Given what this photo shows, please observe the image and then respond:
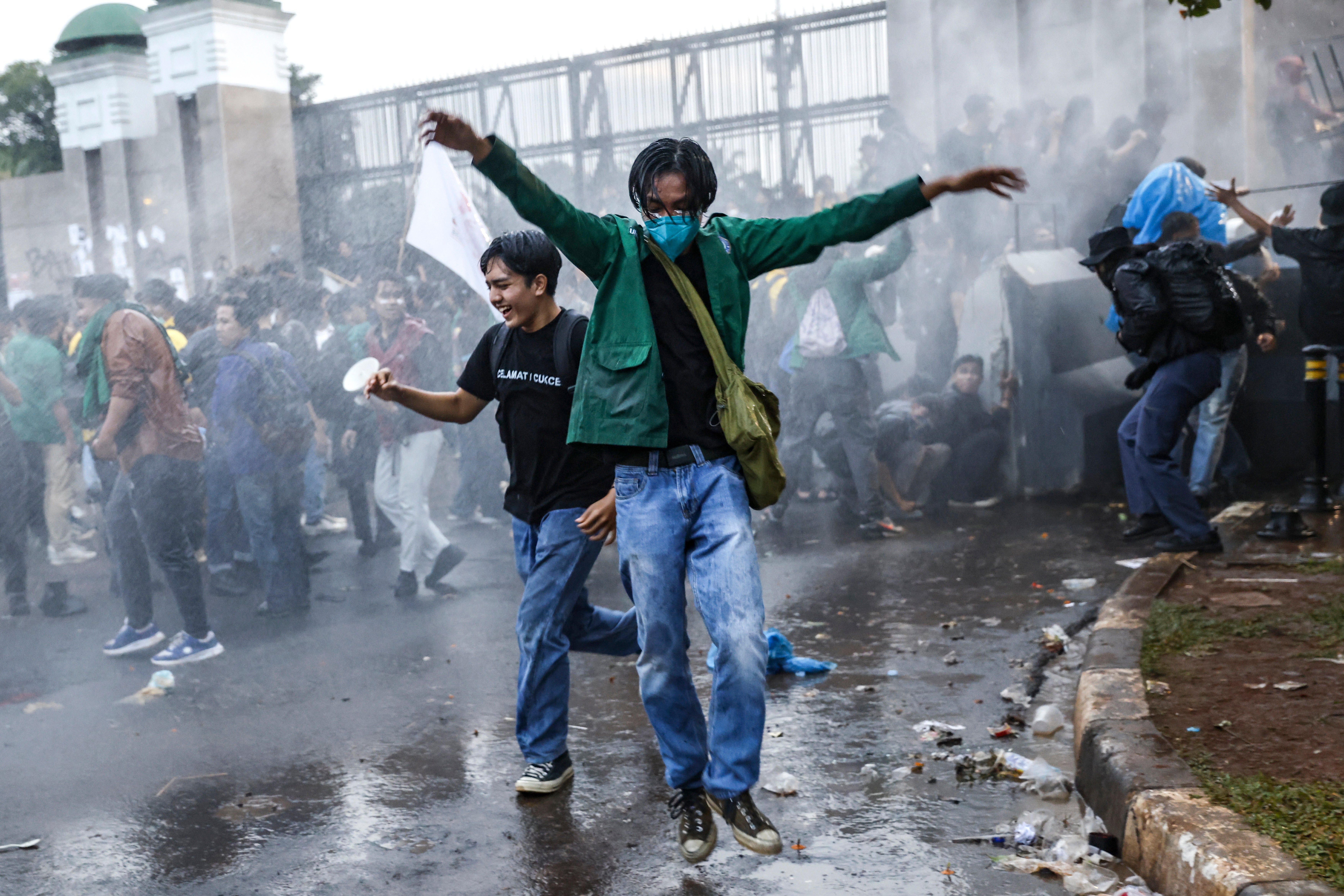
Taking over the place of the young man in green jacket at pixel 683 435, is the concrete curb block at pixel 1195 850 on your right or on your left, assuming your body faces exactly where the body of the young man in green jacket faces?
on your left

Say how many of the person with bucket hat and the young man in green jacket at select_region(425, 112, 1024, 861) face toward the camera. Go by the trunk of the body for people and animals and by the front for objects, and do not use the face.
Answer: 1

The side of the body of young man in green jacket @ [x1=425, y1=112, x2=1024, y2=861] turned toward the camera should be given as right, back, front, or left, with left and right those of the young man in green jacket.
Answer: front

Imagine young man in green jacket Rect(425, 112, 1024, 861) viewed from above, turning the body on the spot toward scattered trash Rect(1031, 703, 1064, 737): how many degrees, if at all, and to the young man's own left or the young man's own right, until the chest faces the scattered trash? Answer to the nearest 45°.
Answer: approximately 135° to the young man's own left

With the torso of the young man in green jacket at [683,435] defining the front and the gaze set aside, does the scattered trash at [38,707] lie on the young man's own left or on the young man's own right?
on the young man's own right

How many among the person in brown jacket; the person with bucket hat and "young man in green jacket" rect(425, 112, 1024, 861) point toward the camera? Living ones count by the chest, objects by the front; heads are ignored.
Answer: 1

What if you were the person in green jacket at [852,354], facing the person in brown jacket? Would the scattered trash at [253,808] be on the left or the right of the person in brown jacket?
left
